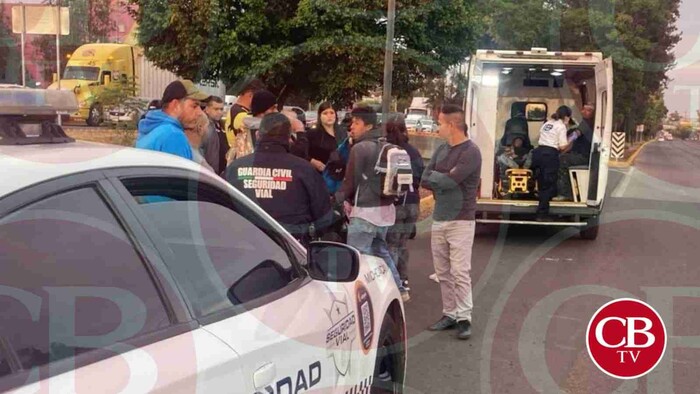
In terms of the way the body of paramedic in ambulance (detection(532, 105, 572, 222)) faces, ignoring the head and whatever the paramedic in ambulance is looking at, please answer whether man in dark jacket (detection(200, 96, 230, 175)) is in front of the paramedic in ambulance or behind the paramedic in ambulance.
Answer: behind

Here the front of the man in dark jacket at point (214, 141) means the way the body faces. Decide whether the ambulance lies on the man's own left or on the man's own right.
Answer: on the man's own left

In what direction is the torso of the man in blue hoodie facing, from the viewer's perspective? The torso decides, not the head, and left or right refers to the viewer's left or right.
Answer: facing to the right of the viewer

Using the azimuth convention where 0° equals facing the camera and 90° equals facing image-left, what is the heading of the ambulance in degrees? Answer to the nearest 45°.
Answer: approximately 180°

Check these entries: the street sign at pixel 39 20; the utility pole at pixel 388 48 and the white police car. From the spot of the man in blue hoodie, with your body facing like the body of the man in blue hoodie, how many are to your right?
1

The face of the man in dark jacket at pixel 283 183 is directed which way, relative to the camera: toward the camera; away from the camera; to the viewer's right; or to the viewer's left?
away from the camera

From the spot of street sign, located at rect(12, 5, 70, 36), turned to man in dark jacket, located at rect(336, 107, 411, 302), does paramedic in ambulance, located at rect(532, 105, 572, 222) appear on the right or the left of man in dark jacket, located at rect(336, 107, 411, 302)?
left

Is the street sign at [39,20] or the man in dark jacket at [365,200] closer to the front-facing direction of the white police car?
the man in dark jacket

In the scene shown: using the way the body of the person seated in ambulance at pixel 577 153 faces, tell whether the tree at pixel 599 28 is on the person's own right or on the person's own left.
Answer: on the person's own right

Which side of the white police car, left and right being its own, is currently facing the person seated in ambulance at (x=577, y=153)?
front

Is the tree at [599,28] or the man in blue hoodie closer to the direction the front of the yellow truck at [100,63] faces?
the man in blue hoodie

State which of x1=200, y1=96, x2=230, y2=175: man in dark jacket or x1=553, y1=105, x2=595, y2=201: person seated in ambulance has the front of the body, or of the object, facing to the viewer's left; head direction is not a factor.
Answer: the person seated in ambulance

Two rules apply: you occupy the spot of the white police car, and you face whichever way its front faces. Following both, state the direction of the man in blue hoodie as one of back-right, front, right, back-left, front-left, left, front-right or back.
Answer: front-left

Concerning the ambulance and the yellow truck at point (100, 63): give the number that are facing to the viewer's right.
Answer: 0

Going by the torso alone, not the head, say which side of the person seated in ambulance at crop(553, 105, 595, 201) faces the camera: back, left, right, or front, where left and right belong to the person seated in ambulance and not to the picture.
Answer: left
